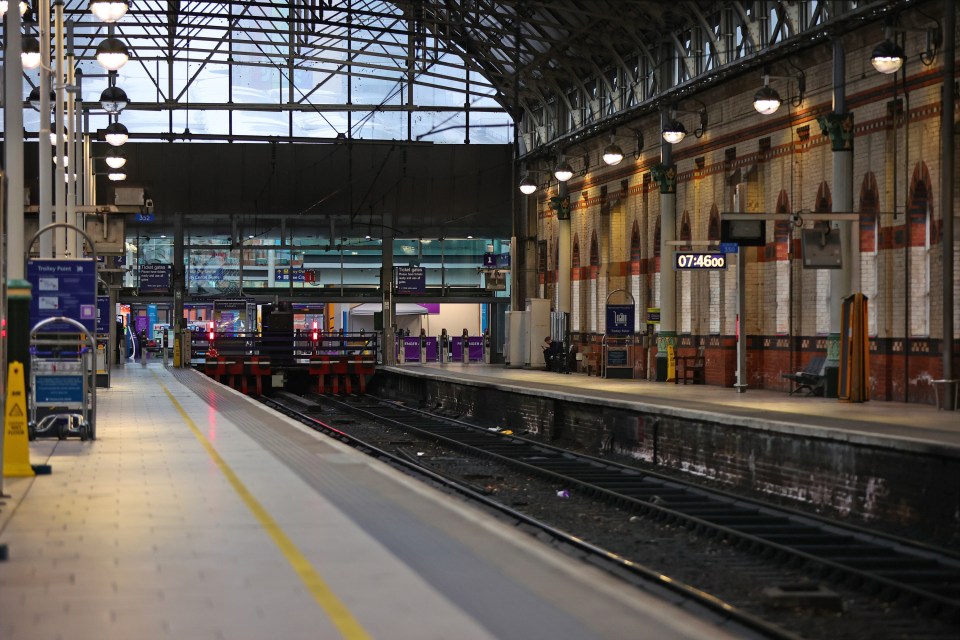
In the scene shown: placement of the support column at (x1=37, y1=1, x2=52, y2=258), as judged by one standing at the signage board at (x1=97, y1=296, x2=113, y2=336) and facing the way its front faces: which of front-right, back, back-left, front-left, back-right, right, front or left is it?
front

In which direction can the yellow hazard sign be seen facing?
toward the camera

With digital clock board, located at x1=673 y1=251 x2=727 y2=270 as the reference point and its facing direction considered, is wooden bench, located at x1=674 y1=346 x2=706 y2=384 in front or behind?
behind

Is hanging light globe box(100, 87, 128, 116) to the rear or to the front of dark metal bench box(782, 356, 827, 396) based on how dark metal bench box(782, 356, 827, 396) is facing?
to the front

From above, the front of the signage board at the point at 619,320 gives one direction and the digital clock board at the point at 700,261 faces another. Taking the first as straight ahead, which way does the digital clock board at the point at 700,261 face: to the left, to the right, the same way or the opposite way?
the same way

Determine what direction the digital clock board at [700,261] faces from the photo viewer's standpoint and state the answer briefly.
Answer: facing the viewer

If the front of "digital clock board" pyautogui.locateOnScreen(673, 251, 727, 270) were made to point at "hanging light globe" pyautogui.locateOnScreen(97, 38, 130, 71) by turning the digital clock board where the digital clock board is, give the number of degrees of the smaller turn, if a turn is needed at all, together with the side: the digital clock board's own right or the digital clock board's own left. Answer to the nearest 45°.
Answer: approximately 45° to the digital clock board's own right

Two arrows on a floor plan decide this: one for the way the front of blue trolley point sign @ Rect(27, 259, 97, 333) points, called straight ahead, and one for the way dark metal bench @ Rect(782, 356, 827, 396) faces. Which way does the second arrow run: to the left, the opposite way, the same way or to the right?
to the right

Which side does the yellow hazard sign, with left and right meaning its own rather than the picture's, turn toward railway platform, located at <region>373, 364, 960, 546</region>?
left

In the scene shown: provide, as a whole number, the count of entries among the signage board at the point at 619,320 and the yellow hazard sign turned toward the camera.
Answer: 2

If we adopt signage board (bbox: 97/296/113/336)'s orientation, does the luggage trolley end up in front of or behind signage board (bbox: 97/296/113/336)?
in front

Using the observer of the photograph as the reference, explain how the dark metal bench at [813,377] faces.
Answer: facing the viewer and to the left of the viewer

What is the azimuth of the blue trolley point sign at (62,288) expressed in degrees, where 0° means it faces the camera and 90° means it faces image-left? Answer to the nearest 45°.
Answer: approximately 0°

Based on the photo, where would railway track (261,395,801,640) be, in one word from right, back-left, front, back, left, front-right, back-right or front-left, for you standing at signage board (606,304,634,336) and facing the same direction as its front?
front
